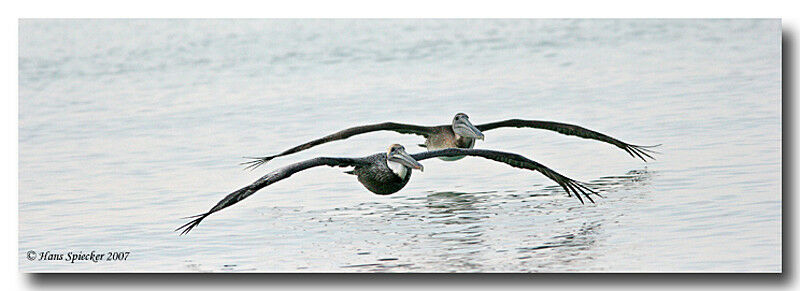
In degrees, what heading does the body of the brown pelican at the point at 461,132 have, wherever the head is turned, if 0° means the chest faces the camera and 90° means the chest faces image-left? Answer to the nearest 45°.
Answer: approximately 315°

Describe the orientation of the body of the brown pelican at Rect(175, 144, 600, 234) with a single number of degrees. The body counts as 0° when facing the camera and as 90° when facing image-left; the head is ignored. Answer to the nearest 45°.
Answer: approximately 315°
